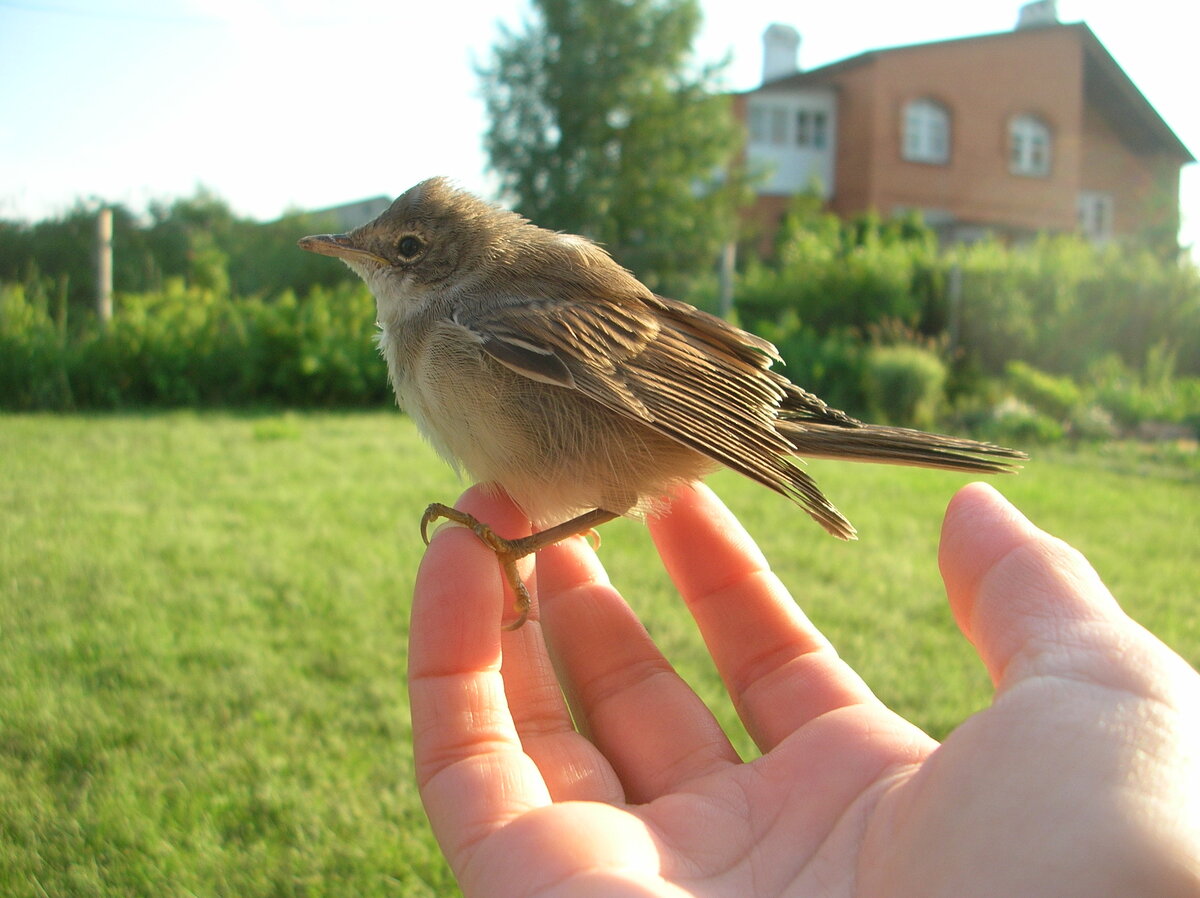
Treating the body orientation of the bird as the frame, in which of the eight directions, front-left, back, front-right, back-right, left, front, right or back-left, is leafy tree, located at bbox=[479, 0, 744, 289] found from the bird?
right

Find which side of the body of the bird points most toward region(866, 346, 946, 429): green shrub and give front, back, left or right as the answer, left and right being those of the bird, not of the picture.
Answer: right

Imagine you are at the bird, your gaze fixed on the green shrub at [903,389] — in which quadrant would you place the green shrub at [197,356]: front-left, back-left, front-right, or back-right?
front-left

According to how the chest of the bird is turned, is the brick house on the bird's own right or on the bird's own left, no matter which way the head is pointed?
on the bird's own right

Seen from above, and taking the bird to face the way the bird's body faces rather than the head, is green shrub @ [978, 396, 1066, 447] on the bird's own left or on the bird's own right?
on the bird's own right

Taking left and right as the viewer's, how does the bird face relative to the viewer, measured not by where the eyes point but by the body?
facing to the left of the viewer

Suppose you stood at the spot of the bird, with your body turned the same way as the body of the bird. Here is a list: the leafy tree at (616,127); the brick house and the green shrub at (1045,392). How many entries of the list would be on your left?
0
